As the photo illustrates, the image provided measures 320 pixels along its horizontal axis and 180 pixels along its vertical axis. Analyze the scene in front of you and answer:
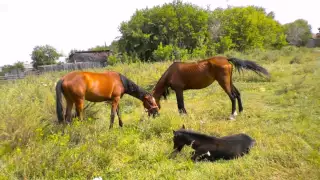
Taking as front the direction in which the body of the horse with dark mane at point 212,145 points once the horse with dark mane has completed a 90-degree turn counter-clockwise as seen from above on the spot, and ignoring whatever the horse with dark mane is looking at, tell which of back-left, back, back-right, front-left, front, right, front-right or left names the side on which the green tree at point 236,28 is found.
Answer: back

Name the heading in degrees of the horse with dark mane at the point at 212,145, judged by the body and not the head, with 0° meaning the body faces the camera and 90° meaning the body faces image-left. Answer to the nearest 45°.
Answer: approximately 90°

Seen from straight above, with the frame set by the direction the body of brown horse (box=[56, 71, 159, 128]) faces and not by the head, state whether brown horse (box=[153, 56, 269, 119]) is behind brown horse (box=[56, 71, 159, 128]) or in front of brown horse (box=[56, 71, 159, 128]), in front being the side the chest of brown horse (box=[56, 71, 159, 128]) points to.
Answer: in front

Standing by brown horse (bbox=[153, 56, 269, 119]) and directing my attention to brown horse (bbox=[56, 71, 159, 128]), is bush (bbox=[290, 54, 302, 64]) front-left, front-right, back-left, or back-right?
back-right

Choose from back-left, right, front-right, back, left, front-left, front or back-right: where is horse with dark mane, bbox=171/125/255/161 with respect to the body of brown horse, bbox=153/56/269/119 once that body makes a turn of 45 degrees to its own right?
back-left

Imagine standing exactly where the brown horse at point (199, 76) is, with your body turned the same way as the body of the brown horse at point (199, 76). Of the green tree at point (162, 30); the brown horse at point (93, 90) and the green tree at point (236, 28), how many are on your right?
2

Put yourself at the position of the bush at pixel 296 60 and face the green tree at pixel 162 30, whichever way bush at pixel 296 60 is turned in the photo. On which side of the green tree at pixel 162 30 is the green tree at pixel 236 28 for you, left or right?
right

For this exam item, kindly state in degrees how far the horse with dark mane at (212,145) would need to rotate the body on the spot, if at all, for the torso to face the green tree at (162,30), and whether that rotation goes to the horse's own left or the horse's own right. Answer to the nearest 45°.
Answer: approximately 90° to the horse's own right

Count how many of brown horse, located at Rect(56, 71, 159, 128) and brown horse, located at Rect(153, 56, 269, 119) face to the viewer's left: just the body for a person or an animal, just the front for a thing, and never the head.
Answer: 1

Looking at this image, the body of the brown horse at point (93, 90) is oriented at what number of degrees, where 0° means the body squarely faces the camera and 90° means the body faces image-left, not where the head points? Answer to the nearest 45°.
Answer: approximately 270°

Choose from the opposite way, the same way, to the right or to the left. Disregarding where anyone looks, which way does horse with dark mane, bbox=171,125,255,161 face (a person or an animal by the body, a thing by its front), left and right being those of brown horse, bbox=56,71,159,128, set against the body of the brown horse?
the opposite way

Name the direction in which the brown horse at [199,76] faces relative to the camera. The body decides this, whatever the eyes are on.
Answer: to the viewer's left

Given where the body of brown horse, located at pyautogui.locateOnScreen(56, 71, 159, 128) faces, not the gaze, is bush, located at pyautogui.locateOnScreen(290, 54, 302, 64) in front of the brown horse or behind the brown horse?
in front

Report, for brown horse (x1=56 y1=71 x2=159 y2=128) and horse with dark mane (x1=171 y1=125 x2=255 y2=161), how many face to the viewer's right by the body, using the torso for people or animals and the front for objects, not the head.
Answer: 1
